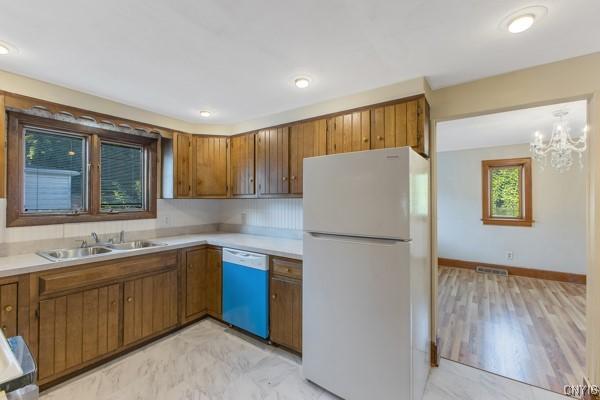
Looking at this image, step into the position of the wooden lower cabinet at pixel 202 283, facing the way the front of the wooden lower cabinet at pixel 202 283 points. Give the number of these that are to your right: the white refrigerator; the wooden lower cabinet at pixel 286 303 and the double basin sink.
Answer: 1

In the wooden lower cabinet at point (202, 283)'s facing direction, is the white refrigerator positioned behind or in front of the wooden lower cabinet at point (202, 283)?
in front

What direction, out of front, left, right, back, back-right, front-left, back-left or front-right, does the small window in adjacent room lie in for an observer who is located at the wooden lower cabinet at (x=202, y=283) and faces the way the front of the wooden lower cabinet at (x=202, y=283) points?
left

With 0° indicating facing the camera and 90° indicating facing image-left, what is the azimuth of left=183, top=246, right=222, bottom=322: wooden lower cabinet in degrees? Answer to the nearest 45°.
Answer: approximately 0°

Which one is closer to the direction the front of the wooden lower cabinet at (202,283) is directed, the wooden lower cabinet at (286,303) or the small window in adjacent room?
the wooden lower cabinet

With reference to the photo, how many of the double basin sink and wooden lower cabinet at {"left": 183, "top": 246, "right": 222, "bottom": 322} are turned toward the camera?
2

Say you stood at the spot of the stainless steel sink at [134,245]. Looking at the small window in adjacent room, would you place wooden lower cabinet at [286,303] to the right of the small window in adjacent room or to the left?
right

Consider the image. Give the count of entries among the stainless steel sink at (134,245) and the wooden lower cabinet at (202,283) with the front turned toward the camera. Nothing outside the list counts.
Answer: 2

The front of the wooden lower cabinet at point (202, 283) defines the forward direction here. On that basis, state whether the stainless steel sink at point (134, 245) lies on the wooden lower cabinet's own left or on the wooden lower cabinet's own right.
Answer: on the wooden lower cabinet's own right
